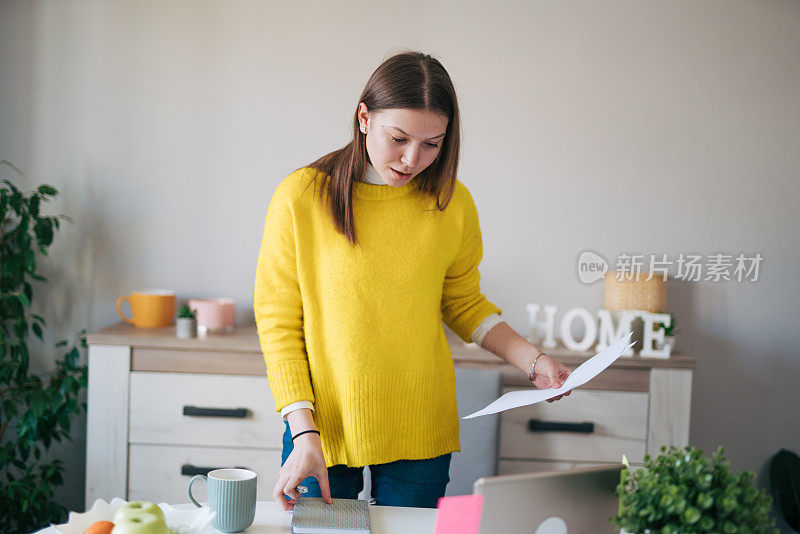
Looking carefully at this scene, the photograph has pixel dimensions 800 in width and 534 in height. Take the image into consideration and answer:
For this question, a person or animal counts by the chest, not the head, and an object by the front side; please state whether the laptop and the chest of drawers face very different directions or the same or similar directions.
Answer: very different directions

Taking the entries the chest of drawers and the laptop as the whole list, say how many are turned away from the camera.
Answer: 1

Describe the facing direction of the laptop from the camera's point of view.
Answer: facing away from the viewer

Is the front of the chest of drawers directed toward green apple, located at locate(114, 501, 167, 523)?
yes

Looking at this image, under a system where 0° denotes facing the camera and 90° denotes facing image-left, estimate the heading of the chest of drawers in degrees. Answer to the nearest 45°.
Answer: approximately 0°
